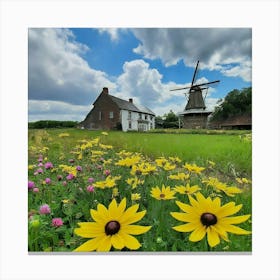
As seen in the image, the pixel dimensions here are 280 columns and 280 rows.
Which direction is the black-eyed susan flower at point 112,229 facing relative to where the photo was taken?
toward the camera

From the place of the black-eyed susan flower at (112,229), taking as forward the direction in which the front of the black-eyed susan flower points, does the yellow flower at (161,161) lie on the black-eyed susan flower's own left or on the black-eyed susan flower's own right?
on the black-eyed susan flower's own left

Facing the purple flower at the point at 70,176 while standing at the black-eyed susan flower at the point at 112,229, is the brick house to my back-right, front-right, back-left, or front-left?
front-right

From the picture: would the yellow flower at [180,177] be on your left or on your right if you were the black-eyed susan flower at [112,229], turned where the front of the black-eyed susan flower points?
on your left

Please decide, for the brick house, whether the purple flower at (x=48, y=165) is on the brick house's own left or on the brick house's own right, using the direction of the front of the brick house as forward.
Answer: on the brick house's own right

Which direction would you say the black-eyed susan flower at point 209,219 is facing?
toward the camera

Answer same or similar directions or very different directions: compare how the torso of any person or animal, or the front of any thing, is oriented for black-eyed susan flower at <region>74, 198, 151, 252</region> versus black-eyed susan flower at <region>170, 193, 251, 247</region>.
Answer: same or similar directions

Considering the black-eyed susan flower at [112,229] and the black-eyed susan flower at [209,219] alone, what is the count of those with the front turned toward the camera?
2
